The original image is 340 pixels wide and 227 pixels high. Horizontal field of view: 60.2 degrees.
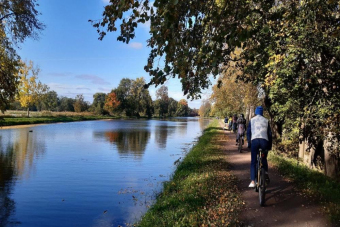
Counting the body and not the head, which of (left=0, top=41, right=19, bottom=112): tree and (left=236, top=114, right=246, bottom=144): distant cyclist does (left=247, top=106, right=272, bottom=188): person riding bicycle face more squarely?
the distant cyclist

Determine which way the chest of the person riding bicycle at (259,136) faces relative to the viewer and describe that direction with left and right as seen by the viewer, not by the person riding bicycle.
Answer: facing away from the viewer

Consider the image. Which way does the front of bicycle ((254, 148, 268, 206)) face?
away from the camera

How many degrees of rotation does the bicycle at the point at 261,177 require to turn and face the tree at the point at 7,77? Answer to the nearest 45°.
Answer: approximately 90° to its left

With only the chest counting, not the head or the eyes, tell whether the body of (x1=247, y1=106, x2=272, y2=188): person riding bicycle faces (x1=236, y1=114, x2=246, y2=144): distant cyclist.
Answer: yes

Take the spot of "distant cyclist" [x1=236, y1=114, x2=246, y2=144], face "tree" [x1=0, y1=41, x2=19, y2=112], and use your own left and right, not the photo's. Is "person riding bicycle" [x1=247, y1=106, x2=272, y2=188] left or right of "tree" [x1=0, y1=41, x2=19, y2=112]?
left

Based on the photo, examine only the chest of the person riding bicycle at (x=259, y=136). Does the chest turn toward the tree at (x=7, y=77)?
no

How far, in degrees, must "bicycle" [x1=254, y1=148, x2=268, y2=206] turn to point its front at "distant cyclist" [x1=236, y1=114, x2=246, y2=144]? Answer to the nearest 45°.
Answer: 0° — it already faces them
